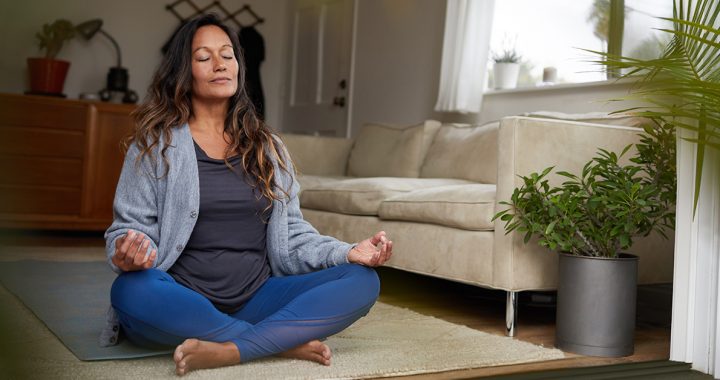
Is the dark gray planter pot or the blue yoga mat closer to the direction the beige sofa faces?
the blue yoga mat

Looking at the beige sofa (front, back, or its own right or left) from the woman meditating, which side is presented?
front

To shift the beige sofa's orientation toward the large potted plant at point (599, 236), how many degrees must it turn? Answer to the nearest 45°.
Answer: approximately 90° to its left

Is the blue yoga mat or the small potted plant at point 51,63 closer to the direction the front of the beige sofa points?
the blue yoga mat

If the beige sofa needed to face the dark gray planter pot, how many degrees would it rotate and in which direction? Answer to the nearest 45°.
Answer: approximately 90° to its left

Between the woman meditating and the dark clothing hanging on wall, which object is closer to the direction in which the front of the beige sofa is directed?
the woman meditating

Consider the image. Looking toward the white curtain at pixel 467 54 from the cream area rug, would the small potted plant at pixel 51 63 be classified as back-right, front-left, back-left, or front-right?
front-left

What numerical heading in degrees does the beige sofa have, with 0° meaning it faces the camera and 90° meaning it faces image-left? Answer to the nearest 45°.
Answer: approximately 45°

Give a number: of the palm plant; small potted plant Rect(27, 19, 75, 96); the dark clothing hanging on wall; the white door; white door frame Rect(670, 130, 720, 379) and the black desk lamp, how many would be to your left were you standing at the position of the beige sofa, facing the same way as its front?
2

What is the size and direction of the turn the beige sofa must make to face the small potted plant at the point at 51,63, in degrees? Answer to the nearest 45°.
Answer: approximately 90° to its right

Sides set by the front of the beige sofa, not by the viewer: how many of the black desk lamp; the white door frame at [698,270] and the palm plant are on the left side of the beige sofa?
2

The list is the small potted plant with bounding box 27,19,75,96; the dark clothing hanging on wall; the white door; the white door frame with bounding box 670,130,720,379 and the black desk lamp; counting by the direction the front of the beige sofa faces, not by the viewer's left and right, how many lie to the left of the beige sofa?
1

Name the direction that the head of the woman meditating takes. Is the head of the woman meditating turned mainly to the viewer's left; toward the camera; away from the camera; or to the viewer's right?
toward the camera

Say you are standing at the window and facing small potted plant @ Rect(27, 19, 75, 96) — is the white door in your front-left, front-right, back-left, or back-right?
front-right

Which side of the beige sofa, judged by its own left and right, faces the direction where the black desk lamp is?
right

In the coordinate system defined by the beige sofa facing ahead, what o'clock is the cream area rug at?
The cream area rug is roughly at 11 o'clock from the beige sofa.

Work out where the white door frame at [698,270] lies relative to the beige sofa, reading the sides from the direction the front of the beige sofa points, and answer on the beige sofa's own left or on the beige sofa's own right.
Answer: on the beige sofa's own left
